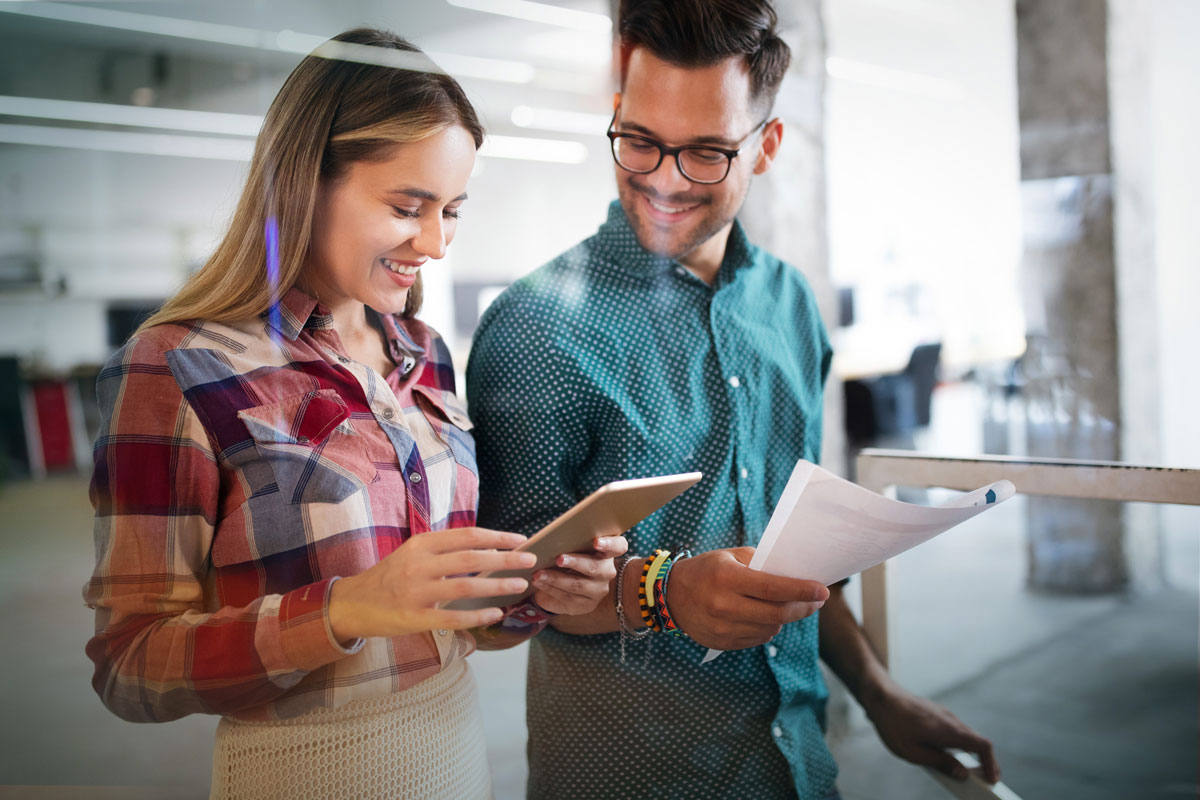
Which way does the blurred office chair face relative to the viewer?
to the viewer's left

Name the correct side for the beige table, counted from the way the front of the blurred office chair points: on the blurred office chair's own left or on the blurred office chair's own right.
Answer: on the blurred office chair's own left

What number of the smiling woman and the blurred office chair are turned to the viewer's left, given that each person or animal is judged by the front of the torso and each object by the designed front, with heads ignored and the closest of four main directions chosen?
1

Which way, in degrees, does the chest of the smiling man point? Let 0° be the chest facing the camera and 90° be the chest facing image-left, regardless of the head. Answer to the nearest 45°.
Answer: approximately 315°

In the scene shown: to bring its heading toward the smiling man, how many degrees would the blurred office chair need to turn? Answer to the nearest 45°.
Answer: approximately 90° to its left

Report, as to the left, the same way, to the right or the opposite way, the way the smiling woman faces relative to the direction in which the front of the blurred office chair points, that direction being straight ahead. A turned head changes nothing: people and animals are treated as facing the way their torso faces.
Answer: the opposite way

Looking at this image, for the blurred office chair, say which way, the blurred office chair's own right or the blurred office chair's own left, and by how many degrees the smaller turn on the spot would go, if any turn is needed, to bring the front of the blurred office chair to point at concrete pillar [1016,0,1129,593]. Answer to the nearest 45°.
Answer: approximately 135° to the blurred office chair's own left

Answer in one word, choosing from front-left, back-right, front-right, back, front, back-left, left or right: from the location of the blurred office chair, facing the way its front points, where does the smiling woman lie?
left

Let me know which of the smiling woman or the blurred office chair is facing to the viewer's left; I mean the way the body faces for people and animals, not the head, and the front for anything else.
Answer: the blurred office chair

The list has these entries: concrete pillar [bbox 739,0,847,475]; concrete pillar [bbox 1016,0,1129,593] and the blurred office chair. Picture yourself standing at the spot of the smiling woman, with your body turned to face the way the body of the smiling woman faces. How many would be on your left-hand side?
3

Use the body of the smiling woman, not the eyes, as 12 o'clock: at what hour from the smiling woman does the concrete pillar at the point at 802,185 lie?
The concrete pillar is roughly at 9 o'clock from the smiling woman.
